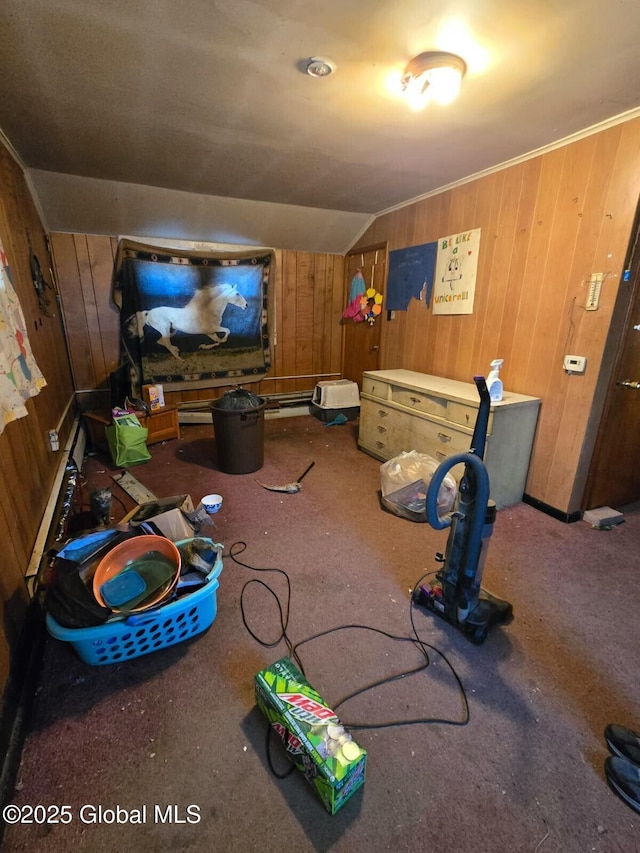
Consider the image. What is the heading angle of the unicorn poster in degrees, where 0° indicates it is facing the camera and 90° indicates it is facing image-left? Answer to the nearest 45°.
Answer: approximately 45°

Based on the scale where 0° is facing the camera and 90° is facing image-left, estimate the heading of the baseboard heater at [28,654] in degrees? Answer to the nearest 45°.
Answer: approximately 270°

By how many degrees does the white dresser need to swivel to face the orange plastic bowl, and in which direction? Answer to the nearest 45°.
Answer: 0° — it already faces it

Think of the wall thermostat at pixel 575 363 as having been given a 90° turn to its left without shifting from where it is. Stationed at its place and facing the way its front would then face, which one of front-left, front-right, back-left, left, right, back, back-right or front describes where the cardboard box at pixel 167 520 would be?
right

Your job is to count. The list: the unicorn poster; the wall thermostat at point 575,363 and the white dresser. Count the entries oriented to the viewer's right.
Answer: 0

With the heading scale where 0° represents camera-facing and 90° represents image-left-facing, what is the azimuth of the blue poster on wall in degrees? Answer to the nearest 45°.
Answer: approximately 45°

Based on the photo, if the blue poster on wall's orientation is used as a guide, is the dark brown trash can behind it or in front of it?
in front

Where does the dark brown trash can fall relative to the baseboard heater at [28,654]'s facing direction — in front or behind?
in front

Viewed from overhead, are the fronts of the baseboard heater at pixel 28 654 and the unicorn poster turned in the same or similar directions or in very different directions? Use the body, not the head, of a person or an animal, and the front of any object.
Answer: very different directions

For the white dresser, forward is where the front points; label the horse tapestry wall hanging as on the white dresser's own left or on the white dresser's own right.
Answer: on the white dresser's own right

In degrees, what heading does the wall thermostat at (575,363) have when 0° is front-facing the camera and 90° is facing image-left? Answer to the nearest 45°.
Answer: approximately 45°

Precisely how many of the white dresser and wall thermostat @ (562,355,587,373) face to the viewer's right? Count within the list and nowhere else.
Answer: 0

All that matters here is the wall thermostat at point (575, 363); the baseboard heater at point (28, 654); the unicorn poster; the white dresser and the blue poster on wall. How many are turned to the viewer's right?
1

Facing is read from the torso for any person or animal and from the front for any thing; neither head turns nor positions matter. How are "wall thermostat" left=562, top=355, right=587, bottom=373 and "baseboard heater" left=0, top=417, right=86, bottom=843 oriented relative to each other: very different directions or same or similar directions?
very different directions

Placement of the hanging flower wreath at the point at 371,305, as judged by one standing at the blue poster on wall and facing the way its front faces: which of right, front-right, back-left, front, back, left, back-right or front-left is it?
right

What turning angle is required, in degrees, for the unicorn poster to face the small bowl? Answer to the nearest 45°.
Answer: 0° — it already faces it
